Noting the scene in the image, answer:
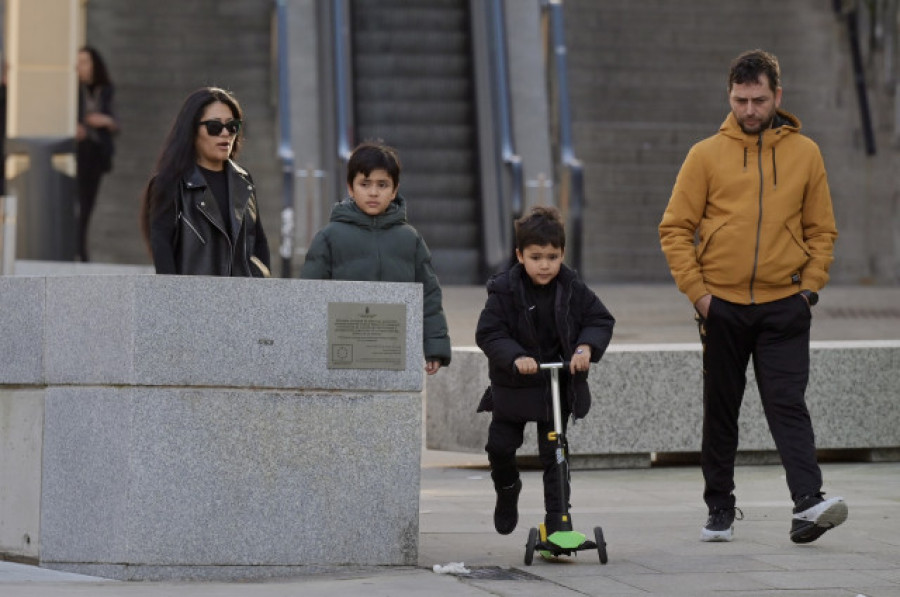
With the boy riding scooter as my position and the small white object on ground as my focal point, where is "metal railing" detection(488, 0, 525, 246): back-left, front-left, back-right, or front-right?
back-right

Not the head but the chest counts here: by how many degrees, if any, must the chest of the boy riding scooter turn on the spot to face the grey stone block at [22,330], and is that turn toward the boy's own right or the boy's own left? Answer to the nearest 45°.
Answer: approximately 90° to the boy's own right

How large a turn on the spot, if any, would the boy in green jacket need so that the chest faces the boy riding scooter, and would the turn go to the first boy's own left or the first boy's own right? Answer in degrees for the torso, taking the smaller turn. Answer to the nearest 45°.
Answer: approximately 90° to the first boy's own left

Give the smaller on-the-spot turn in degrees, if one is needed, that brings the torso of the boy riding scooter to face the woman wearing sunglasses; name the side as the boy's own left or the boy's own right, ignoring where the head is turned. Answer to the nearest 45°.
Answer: approximately 90° to the boy's own right

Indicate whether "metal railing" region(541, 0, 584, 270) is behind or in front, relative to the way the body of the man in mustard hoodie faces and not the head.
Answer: behind

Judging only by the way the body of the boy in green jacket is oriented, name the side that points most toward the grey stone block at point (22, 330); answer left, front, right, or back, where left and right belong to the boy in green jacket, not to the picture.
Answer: right

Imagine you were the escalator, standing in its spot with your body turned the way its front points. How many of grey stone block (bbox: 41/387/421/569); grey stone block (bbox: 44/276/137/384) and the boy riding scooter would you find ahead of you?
3

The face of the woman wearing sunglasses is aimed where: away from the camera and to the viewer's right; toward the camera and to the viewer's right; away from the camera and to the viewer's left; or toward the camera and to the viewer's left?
toward the camera and to the viewer's right

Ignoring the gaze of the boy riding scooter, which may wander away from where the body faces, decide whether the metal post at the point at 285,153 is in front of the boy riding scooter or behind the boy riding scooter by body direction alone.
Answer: behind
